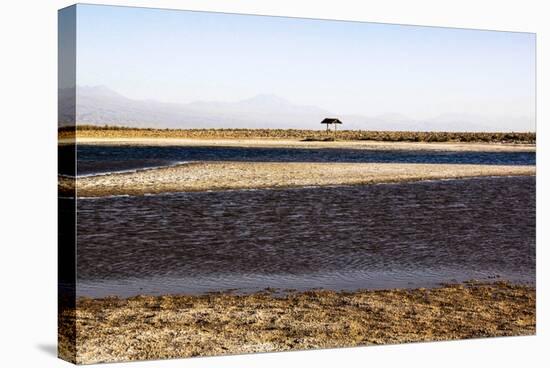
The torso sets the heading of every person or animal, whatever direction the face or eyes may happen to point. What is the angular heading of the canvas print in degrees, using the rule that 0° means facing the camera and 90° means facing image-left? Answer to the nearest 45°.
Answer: approximately 315°
